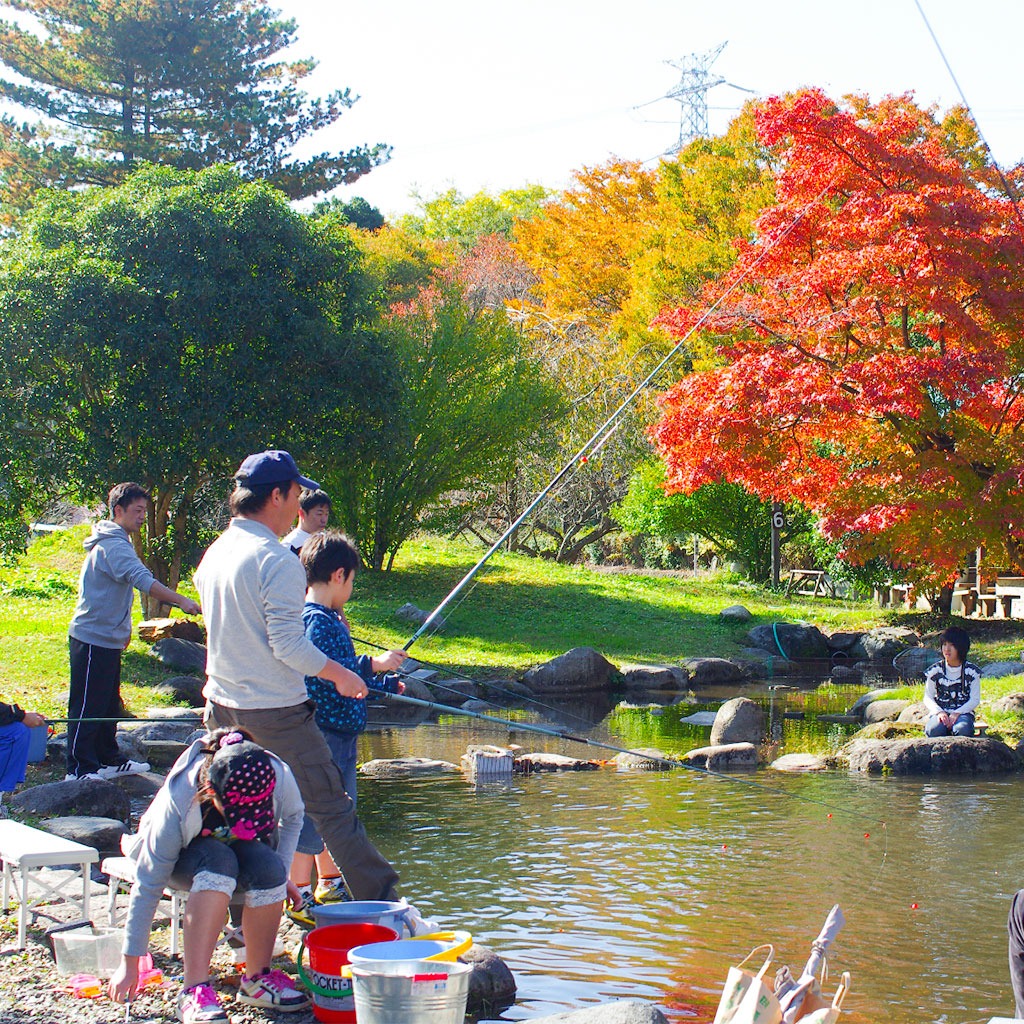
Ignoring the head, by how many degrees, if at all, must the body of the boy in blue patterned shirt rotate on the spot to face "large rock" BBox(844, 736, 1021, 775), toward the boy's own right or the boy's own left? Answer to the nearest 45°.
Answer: approximately 45° to the boy's own left

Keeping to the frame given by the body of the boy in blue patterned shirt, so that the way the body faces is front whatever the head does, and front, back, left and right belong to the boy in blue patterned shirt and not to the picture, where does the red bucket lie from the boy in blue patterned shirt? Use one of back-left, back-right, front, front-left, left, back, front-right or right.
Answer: right

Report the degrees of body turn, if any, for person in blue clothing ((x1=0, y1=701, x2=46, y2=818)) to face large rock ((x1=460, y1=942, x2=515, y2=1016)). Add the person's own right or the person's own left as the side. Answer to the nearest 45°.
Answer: approximately 45° to the person's own right

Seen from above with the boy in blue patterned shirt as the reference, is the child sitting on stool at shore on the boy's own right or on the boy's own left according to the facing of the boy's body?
on the boy's own right

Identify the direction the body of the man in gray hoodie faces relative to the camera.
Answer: to the viewer's right

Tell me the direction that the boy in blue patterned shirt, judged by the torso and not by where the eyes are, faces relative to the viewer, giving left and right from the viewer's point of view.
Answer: facing to the right of the viewer

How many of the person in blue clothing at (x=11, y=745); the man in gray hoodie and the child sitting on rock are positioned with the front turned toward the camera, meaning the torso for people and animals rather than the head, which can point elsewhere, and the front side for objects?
1

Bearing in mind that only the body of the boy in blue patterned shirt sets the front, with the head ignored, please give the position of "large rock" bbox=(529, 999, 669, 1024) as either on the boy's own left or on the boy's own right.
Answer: on the boy's own right

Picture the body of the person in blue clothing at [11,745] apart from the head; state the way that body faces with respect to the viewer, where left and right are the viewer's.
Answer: facing to the right of the viewer

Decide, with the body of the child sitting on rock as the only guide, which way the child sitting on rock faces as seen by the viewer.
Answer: toward the camera

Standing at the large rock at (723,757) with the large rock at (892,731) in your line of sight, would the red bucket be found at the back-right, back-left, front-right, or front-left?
back-right

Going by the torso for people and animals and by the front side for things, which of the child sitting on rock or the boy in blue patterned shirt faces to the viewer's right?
the boy in blue patterned shirt
